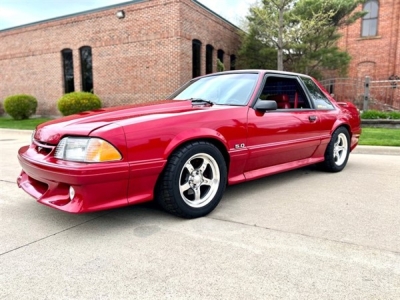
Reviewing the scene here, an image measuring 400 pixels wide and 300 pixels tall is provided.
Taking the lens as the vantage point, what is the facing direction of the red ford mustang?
facing the viewer and to the left of the viewer

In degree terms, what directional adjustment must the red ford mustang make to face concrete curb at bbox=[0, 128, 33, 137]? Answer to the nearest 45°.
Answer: approximately 90° to its right

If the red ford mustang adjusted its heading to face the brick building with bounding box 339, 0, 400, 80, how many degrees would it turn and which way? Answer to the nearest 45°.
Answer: approximately 180°

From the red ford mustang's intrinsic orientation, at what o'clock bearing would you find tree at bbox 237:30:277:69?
The tree is roughly at 5 o'clock from the red ford mustang.

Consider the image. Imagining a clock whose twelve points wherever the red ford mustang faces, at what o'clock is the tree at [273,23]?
The tree is roughly at 5 o'clock from the red ford mustang.

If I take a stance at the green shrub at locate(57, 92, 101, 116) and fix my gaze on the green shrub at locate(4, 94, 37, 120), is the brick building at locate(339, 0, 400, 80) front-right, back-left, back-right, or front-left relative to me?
back-right

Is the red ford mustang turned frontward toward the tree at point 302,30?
no

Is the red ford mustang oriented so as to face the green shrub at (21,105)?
no

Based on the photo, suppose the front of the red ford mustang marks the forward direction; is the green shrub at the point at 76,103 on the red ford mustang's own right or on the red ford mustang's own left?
on the red ford mustang's own right

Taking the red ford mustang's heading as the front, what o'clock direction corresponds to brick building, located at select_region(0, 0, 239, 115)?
The brick building is roughly at 4 o'clock from the red ford mustang.

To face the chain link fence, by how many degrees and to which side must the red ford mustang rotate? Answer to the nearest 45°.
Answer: approximately 180°
